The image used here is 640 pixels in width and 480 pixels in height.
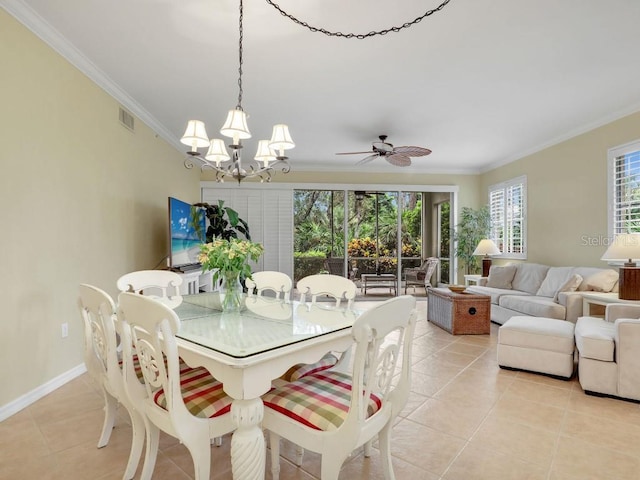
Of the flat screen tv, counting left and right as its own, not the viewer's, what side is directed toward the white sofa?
front

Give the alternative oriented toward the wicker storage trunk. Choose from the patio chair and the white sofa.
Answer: the white sofa

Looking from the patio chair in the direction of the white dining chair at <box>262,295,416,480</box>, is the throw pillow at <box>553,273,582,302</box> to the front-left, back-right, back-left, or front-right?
front-left

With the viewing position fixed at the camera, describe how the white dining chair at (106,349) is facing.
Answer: facing away from the viewer and to the right of the viewer

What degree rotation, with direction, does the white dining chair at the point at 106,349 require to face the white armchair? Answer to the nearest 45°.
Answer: approximately 45° to its right

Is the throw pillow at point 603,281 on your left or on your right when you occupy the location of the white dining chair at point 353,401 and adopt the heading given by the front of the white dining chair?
on your right

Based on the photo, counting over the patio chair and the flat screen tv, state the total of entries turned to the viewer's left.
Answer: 1

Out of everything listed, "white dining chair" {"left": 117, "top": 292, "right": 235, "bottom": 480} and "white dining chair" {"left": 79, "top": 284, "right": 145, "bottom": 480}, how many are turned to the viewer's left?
0

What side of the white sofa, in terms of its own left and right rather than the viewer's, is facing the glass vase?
front

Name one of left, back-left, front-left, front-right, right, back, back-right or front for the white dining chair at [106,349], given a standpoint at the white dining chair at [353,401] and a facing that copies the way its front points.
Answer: front-left

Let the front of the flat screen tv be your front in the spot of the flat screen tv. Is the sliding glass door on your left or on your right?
on your left

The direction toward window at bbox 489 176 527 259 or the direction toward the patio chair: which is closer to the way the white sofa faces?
the patio chair

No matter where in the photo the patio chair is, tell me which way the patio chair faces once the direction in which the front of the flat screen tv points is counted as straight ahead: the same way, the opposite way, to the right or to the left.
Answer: the opposite way

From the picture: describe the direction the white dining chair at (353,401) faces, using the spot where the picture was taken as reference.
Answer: facing away from the viewer and to the left of the viewer

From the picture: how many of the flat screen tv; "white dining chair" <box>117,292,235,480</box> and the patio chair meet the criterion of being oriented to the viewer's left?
1

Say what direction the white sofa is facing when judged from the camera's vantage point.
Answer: facing the viewer and to the left of the viewer

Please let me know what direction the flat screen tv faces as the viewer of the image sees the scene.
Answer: facing the viewer and to the right of the viewer

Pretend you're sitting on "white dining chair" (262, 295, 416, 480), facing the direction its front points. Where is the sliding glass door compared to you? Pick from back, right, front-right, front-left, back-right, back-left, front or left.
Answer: front-right

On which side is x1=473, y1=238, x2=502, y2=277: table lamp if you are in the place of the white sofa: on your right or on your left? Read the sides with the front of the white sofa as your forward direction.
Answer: on your right

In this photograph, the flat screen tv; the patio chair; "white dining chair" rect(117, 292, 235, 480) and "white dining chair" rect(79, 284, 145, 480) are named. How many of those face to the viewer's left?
1
